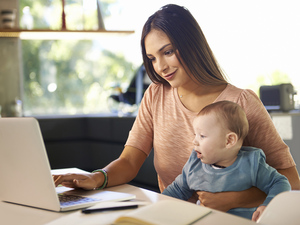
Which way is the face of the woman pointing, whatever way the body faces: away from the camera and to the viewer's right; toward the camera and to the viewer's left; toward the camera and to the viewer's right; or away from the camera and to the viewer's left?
toward the camera and to the viewer's left

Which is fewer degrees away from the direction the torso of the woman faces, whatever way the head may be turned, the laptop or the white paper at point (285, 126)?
the laptop

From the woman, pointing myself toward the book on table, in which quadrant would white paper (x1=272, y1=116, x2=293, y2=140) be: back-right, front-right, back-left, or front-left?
back-left

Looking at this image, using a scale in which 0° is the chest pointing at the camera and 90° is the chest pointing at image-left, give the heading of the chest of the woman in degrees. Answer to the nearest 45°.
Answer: approximately 45°

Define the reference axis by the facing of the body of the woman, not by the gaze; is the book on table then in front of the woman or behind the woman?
in front

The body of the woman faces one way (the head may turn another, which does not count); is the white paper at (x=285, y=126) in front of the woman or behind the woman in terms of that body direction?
behind

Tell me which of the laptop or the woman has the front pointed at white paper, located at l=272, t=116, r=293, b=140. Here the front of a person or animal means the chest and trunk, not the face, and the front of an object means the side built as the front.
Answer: the laptop

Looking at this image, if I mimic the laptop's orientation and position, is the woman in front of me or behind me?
in front

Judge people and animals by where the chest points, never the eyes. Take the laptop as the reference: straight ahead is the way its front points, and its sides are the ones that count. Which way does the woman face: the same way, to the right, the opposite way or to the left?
the opposite way

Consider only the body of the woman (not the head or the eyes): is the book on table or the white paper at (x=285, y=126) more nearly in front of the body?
the book on table

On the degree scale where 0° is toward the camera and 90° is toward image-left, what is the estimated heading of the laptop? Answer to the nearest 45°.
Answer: approximately 225°

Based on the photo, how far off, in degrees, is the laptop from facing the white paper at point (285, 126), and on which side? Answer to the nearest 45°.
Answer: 0° — it already faces it
